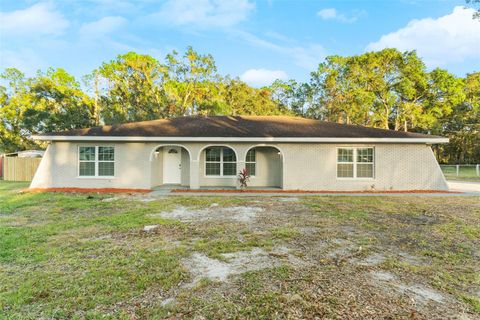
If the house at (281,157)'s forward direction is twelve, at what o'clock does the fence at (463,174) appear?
The fence is roughly at 8 o'clock from the house.

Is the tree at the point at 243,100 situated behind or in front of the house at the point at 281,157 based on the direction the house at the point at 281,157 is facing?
behind

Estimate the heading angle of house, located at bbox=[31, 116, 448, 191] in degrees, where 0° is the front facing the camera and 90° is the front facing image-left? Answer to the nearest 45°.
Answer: approximately 0°

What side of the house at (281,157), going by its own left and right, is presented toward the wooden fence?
right

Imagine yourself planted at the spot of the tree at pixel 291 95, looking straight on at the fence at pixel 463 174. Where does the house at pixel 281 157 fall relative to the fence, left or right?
right

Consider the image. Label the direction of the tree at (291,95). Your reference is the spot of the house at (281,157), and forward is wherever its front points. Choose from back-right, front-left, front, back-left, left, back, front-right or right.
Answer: back

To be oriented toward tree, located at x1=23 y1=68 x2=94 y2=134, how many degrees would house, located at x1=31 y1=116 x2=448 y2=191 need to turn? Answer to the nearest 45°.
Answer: approximately 135° to its right

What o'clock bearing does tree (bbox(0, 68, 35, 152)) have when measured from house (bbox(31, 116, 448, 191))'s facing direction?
The tree is roughly at 4 o'clock from the house.
